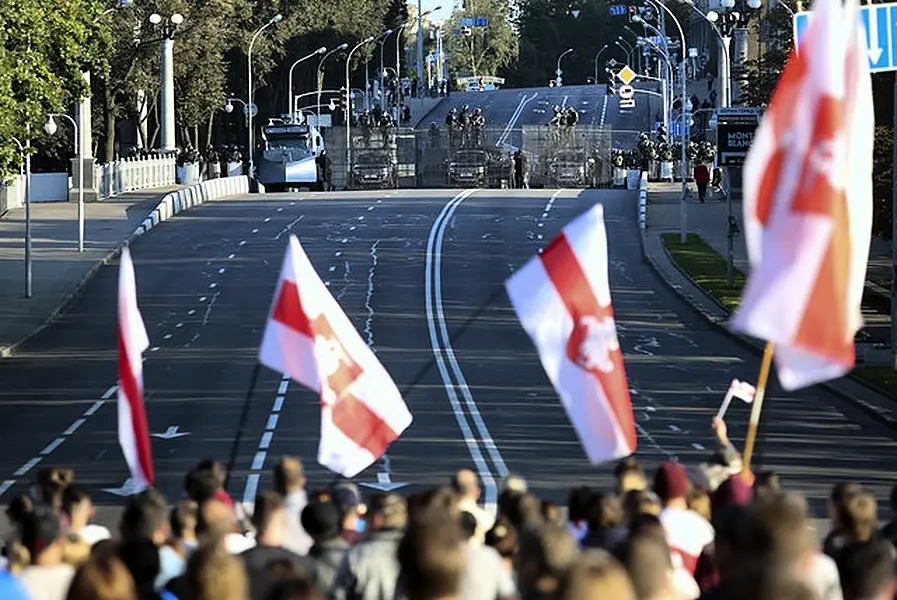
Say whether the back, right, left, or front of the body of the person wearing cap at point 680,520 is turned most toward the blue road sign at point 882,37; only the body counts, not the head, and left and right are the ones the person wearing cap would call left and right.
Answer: front

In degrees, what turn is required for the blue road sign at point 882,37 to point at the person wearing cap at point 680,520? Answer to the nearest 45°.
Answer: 0° — it already faces them

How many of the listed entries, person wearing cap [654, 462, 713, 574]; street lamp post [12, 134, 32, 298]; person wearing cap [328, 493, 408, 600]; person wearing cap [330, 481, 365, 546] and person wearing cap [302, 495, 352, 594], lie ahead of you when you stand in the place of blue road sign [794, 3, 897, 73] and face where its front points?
4

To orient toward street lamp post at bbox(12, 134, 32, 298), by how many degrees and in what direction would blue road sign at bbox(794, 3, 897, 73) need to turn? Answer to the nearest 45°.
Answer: approximately 135° to its right

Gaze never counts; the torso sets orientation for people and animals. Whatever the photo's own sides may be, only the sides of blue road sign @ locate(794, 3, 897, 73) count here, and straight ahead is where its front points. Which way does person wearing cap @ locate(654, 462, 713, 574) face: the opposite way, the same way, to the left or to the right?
the opposite way

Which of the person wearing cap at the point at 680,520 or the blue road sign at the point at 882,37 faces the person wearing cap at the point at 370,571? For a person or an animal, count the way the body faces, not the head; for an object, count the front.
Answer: the blue road sign

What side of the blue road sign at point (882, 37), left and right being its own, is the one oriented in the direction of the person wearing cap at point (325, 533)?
front

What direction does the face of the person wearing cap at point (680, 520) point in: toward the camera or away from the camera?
away from the camera

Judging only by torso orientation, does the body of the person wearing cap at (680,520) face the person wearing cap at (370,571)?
no

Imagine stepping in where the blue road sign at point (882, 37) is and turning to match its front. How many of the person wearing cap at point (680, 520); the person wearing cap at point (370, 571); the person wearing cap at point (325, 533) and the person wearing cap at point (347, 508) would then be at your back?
0

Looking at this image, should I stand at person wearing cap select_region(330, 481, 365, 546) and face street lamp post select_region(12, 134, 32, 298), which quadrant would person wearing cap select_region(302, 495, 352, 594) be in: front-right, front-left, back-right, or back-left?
back-left

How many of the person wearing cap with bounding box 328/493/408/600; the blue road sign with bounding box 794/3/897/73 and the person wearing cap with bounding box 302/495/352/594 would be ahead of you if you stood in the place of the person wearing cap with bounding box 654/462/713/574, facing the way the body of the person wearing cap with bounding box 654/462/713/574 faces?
1

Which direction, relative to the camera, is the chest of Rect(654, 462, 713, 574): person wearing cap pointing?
away from the camera

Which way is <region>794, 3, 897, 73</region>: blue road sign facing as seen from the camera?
toward the camera

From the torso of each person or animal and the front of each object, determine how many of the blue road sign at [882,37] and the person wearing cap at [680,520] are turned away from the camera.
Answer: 1
